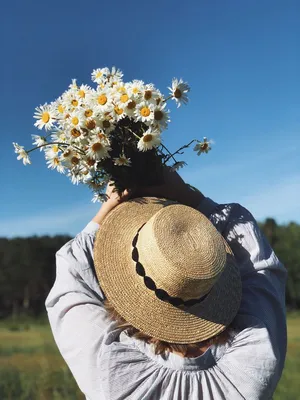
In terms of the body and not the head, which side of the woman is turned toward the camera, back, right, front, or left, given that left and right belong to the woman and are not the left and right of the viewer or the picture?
back

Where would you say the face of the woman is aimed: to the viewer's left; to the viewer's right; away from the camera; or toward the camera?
away from the camera
